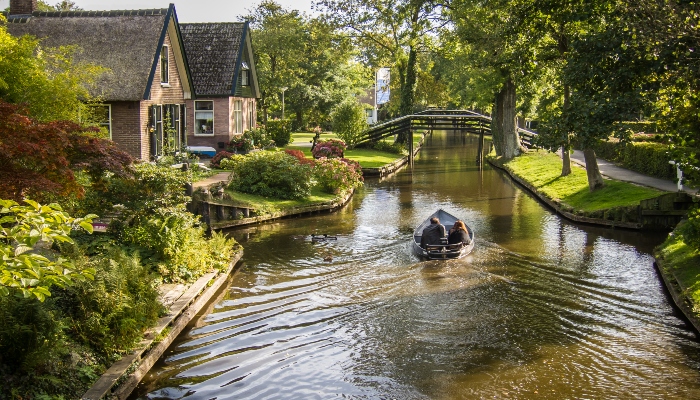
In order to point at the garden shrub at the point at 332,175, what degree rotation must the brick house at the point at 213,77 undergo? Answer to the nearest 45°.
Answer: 0° — it already faces it

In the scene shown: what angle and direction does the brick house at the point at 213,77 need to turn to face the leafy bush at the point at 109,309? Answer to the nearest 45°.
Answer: approximately 45° to its right

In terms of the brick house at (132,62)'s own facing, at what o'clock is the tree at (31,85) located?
The tree is roughly at 2 o'clock from the brick house.

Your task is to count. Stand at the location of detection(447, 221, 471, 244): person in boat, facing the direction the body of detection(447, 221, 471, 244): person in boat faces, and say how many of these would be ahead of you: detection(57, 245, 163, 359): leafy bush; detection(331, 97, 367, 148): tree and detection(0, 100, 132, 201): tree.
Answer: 1

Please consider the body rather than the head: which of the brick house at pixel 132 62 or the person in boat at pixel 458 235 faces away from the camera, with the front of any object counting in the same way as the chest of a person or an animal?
the person in boat

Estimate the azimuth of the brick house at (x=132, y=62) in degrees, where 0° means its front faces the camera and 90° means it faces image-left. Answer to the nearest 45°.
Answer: approximately 315°

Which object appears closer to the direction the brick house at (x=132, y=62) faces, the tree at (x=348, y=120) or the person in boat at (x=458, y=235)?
the person in boat

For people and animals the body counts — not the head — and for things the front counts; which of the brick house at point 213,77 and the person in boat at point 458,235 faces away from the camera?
the person in boat

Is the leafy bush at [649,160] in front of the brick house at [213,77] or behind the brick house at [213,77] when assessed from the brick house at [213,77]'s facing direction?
in front

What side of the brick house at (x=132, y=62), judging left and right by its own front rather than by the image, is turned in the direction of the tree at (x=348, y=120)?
left

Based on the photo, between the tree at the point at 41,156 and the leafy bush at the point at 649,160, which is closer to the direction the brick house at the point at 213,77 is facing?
the leafy bush

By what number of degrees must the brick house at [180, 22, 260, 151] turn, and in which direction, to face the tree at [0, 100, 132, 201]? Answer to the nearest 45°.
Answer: approximately 45° to its right

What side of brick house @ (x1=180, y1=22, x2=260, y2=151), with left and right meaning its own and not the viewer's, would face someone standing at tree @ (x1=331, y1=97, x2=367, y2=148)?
left

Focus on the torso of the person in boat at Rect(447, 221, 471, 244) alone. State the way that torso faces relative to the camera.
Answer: away from the camera

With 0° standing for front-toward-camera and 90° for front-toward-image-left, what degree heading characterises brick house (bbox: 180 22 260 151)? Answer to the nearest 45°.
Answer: approximately 315°
